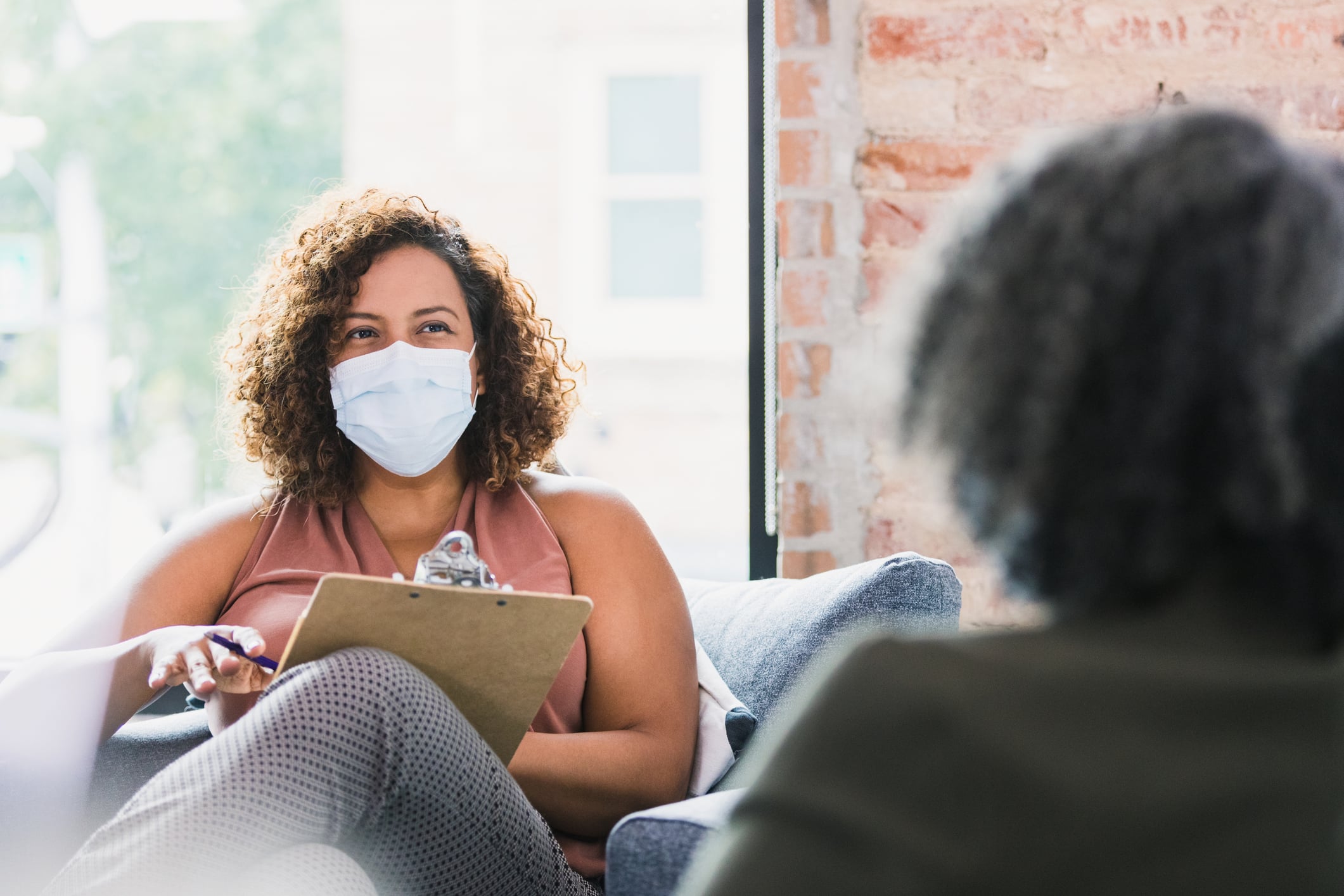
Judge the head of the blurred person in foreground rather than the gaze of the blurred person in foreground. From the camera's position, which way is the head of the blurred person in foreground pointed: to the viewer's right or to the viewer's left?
to the viewer's left

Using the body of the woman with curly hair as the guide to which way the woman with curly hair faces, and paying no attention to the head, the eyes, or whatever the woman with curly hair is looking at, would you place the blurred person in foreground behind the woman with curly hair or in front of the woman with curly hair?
in front

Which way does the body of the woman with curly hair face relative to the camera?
toward the camera
